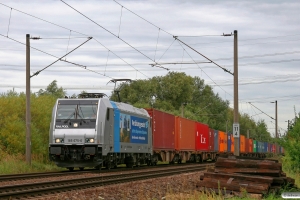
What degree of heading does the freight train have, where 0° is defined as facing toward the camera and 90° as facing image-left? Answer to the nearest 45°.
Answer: approximately 45°
